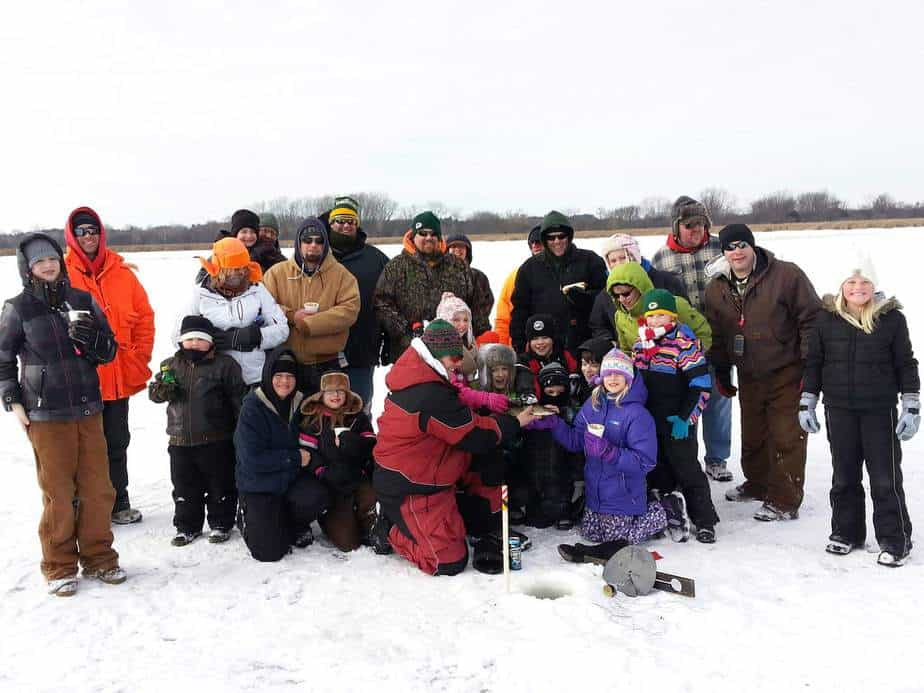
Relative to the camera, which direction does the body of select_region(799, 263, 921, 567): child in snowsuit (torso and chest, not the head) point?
toward the camera

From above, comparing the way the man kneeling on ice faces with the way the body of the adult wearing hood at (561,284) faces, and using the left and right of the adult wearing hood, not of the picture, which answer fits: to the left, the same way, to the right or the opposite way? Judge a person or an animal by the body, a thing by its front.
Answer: to the left

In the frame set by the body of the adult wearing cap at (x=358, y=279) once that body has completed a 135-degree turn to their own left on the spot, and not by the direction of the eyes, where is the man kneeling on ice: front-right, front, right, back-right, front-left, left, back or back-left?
back-right

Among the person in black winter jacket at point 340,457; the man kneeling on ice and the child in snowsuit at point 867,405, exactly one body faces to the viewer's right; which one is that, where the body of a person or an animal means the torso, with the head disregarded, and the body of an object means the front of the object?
the man kneeling on ice

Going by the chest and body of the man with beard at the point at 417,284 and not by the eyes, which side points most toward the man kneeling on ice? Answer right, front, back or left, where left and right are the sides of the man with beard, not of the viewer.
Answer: front

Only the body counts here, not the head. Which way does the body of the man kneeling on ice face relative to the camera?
to the viewer's right

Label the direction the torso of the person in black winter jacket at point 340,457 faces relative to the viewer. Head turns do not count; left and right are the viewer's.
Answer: facing the viewer
